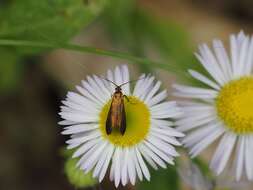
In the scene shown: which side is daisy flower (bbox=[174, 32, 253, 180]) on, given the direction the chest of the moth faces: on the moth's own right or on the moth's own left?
on the moth's own right

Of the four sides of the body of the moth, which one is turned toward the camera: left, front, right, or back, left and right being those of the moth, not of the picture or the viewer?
back
